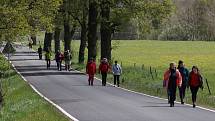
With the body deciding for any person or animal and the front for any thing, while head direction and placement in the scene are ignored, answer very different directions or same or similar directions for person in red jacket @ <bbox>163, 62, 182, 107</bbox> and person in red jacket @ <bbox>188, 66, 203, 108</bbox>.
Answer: same or similar directions

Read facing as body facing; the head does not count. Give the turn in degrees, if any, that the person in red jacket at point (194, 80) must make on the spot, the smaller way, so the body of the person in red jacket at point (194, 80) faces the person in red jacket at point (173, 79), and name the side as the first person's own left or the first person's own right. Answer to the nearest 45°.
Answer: approximately 90° to the first person's own right

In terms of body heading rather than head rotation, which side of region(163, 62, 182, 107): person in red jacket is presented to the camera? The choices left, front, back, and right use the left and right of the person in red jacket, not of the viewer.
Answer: front

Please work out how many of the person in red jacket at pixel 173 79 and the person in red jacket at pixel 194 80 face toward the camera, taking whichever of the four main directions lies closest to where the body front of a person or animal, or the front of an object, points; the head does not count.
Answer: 2

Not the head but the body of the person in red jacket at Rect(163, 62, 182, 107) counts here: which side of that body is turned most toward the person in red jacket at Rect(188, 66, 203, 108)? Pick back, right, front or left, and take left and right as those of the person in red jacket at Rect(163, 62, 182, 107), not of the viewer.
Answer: left

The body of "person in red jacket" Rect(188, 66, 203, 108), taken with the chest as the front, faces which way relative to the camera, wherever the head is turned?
toward the camera
